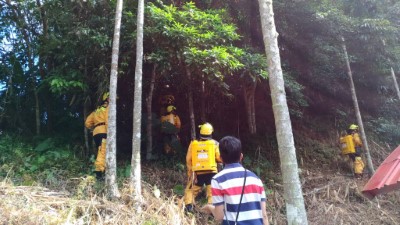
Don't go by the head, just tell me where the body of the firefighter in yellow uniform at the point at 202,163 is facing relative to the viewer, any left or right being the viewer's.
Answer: facing away from the viewer

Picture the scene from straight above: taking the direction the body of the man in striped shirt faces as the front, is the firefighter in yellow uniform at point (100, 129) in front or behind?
in front

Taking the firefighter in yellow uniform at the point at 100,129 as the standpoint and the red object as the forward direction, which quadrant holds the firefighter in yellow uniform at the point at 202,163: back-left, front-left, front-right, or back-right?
front-left

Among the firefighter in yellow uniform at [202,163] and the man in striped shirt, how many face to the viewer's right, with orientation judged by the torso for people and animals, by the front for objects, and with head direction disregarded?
0

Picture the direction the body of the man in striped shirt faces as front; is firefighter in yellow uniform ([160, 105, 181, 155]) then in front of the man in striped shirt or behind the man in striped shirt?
in front

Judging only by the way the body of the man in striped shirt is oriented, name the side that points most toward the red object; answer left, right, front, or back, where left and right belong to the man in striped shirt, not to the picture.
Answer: right

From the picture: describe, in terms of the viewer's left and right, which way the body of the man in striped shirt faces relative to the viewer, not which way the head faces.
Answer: facing away from the viewer and to the left of the viewer

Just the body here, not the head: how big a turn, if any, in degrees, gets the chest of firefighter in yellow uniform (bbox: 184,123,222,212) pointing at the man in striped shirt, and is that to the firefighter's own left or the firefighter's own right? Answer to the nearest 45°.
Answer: approximately 180°

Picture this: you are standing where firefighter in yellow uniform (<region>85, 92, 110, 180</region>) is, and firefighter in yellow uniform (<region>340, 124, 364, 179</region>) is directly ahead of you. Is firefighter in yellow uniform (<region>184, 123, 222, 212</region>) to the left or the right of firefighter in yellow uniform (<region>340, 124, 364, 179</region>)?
right

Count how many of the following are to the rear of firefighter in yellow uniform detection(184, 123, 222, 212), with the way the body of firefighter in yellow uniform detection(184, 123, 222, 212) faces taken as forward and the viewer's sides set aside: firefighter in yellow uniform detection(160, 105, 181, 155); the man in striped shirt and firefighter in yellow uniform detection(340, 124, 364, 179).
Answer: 1

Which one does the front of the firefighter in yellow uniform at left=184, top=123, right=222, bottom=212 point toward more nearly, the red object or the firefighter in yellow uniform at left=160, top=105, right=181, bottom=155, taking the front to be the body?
the firefighter in yellow uniform
